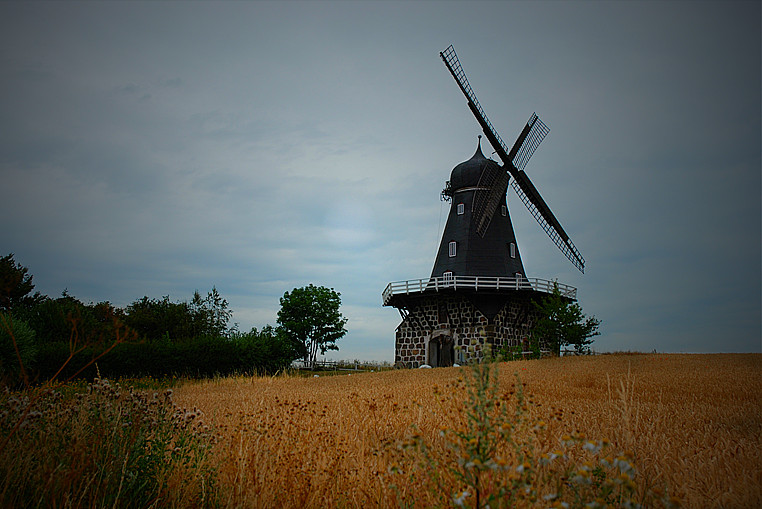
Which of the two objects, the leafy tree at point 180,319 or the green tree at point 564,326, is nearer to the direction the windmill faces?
the green tree

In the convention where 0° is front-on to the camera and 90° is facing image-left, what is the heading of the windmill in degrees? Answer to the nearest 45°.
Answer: approximately 315°

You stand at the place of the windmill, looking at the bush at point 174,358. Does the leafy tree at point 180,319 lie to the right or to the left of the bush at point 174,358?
right

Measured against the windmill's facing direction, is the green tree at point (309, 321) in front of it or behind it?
behind
